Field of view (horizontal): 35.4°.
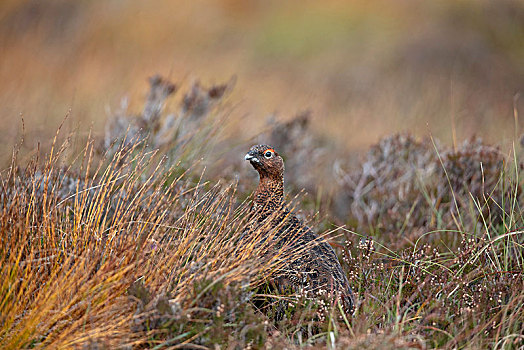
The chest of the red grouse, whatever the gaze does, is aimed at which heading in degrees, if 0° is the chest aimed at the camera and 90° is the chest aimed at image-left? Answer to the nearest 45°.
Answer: approximately 90°
